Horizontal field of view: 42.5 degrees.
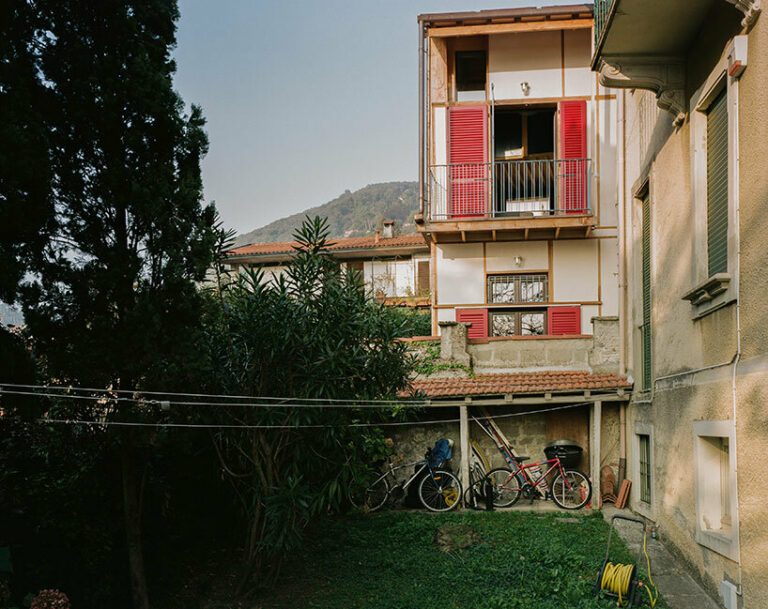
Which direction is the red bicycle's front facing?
to the viewer's right

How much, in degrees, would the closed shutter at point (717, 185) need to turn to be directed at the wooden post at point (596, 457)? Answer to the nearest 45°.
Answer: approximately 90° to its right

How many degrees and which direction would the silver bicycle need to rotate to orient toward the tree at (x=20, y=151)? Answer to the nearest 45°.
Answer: approximately 135° to its right

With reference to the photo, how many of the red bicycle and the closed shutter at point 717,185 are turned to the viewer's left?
1

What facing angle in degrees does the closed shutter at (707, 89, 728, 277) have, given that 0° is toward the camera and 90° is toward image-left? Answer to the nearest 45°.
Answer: approximately 90°

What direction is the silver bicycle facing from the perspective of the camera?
to the viewer's right

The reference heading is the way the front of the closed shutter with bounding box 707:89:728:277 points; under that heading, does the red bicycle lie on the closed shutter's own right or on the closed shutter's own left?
on the closed shutter's own right
